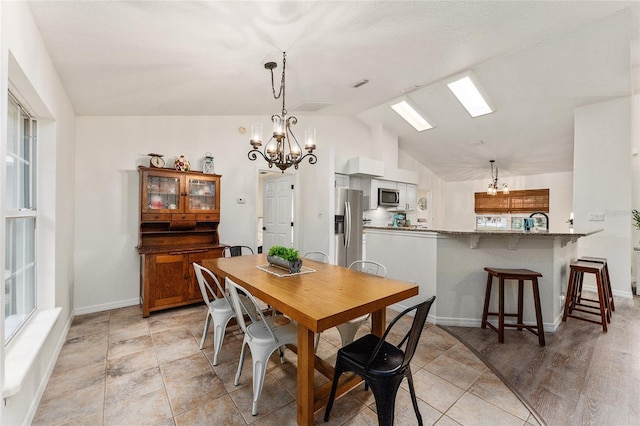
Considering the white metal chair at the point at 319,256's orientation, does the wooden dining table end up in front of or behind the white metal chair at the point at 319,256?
in front

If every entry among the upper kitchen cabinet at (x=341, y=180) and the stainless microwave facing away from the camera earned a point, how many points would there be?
0

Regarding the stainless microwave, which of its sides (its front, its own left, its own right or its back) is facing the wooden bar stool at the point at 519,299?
front

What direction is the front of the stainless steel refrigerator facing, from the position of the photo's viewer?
facing the viewer and to the right of the viewer

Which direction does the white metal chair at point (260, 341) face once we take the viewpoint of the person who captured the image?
facing away from the viewer and to the right of the viewer

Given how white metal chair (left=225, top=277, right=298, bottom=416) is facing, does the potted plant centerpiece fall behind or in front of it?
in front

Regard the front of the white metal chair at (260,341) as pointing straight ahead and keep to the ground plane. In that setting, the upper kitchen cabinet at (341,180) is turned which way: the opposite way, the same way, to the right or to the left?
to the right

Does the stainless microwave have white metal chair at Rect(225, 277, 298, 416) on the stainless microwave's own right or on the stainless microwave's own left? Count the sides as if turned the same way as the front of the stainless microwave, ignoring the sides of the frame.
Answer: on the stainless microwave's own right

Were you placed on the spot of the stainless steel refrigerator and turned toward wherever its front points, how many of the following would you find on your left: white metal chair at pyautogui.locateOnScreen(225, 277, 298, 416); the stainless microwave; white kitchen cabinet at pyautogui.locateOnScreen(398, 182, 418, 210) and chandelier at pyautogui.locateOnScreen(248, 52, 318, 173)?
2

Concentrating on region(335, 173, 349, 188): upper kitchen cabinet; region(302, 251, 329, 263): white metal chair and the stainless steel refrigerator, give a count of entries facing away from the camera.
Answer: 0

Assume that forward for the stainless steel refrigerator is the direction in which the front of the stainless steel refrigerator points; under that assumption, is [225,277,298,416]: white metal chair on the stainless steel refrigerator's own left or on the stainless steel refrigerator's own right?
on the stainless steel refrigerator's own right
